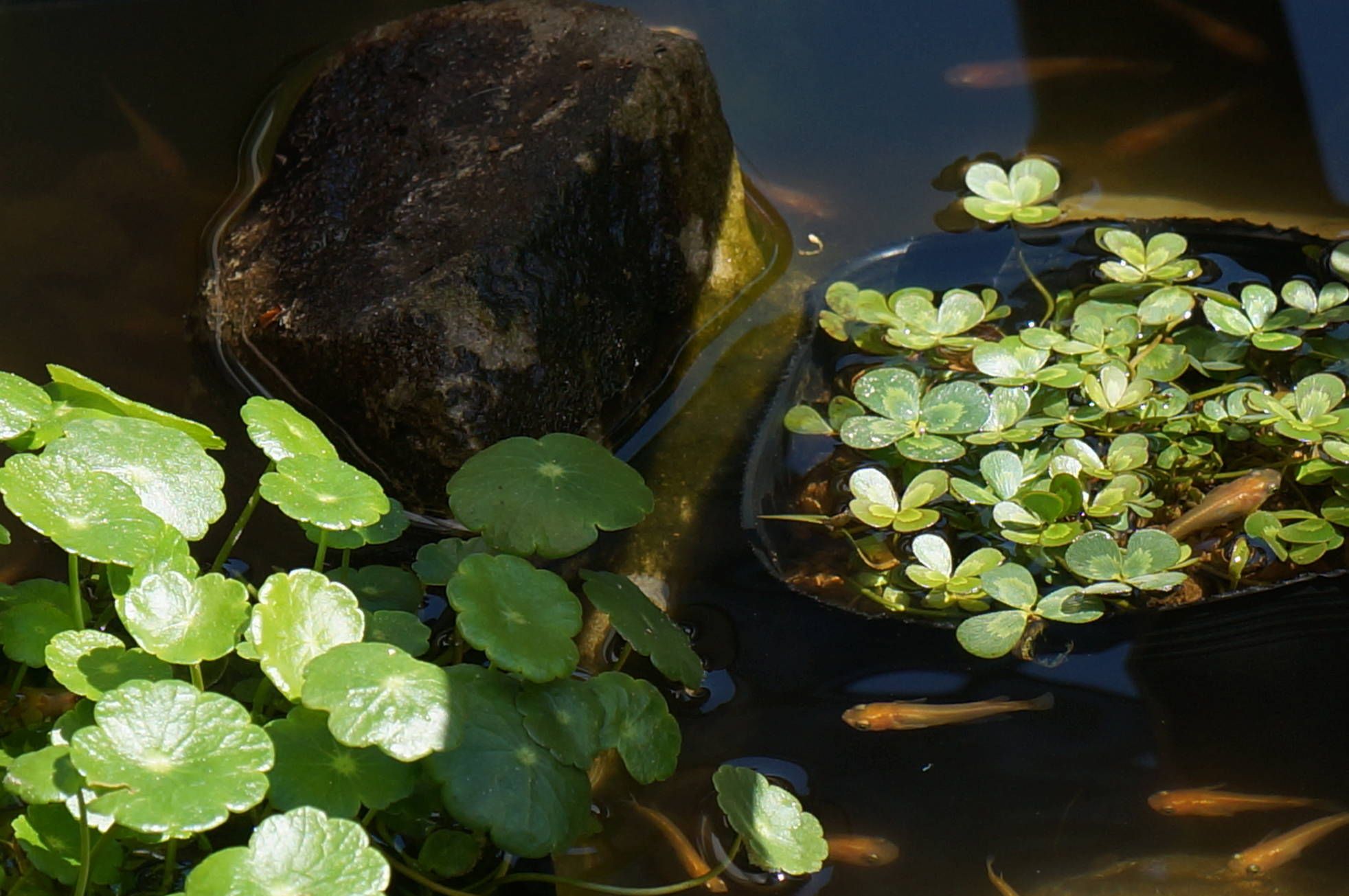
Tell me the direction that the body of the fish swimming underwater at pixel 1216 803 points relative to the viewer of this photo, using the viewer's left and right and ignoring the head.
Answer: facing to the left of the viewer

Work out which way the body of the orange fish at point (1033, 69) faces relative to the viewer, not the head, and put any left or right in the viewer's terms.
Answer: facing to the left of the viewer

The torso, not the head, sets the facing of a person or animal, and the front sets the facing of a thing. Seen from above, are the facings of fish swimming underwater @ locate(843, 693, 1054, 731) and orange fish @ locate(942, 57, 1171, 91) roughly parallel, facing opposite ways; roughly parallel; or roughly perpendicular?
roughly parallel

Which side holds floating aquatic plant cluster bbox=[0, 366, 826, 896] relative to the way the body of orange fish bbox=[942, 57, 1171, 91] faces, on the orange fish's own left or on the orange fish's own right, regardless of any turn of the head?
on the orange fish's own left

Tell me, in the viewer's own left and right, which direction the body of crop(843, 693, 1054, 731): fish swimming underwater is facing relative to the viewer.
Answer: facing to the left of the viewer
